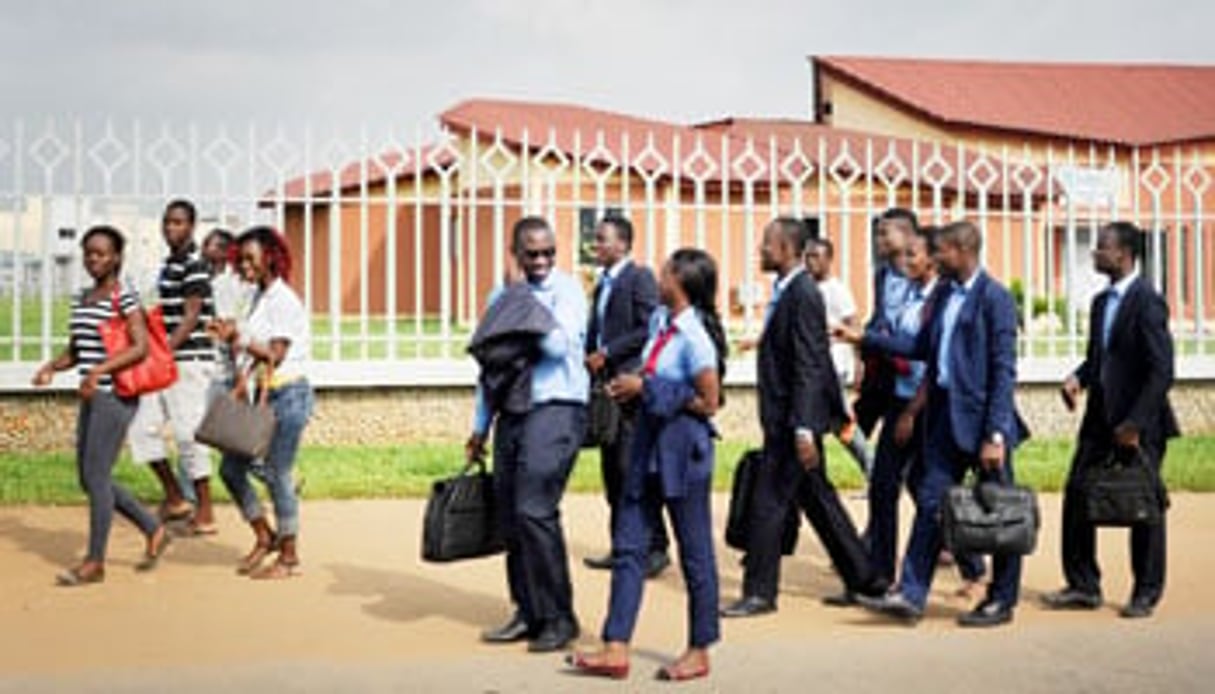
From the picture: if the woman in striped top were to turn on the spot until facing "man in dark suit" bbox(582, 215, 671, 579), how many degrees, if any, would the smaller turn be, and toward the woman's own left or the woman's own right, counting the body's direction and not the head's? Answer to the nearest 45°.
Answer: approximately 135° to the woman's own left

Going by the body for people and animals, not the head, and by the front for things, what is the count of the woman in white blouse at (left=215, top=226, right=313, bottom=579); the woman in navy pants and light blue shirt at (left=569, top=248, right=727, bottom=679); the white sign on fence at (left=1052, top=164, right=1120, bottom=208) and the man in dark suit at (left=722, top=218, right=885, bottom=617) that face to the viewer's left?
3

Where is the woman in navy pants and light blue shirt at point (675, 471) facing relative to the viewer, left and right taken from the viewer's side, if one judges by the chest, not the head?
facing to the left of the viewer

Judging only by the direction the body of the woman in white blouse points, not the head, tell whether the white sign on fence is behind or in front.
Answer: behind

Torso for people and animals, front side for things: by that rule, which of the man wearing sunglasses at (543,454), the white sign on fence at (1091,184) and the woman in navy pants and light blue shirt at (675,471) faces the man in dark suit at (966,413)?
the white sign on fence

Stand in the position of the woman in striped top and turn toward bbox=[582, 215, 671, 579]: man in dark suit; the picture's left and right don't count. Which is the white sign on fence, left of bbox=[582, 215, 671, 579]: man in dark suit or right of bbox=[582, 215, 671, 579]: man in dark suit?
left

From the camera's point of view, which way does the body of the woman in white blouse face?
to the viewer's left

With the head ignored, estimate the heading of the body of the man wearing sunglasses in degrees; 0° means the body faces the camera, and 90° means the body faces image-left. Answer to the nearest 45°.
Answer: approximately 45°

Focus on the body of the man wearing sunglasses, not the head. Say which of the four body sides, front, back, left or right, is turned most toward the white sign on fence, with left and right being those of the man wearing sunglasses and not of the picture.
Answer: back

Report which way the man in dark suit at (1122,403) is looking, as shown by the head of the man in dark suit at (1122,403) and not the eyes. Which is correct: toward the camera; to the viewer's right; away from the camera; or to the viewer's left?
to the viewer's left

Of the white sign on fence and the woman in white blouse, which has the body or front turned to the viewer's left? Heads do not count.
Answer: the woman in white blouse

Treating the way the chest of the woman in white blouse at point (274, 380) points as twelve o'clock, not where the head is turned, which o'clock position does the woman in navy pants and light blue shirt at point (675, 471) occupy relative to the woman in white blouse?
The woman in navy pants and light blue shirt is roughly at 8 o'clock from the woman in white blouse.

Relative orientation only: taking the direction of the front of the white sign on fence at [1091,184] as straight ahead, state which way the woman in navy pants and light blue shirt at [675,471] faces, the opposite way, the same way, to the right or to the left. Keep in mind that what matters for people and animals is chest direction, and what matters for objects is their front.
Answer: to the right
